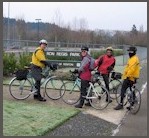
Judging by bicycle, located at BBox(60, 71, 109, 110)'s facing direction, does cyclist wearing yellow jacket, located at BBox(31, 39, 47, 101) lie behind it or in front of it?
in front

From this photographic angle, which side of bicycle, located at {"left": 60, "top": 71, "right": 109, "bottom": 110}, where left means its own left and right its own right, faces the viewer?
left

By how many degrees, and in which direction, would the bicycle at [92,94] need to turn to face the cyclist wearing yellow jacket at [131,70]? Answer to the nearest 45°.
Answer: approximately 135° to its left

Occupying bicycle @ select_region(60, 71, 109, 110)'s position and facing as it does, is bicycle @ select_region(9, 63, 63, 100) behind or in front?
in front

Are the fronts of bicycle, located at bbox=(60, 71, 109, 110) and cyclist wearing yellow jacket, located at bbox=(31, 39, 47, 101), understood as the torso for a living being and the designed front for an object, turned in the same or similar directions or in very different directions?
very different directions
